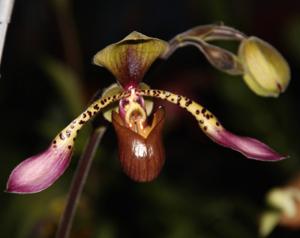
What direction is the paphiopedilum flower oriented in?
toward the camera
